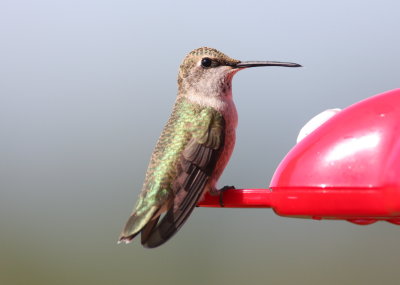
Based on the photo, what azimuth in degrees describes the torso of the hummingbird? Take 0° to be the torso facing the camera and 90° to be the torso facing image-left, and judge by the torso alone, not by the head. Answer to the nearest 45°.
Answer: approximately 270°
